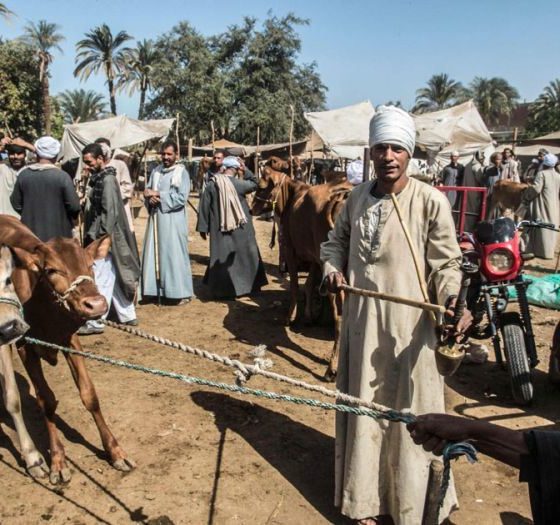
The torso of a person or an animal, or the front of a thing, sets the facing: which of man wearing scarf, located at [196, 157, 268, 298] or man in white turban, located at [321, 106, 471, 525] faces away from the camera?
the man wearing scarf

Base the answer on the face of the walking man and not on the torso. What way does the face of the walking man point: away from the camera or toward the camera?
toward the camera

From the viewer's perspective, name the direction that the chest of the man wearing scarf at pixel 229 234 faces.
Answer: away from the camera

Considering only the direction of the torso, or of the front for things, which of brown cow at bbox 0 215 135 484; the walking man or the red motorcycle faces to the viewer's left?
the walking man

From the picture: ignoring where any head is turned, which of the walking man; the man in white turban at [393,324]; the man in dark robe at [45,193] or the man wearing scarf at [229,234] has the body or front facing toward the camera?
the man in white turban

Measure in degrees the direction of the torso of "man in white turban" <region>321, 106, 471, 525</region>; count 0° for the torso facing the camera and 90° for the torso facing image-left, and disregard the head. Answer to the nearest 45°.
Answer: approximately 0°

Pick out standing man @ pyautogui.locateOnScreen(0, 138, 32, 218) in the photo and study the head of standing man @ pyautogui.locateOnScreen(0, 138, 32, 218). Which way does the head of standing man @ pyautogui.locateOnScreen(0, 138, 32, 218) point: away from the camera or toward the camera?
toward the camera

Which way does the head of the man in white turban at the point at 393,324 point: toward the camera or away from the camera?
toward the camera

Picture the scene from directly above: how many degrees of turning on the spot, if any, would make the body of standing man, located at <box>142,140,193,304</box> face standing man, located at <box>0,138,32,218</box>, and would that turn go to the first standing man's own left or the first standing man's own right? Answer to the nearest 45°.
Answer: approximately 45° to the first standing man's own right

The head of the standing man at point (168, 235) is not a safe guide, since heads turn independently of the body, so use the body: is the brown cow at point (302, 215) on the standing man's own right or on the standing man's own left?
on the standing man's own left
